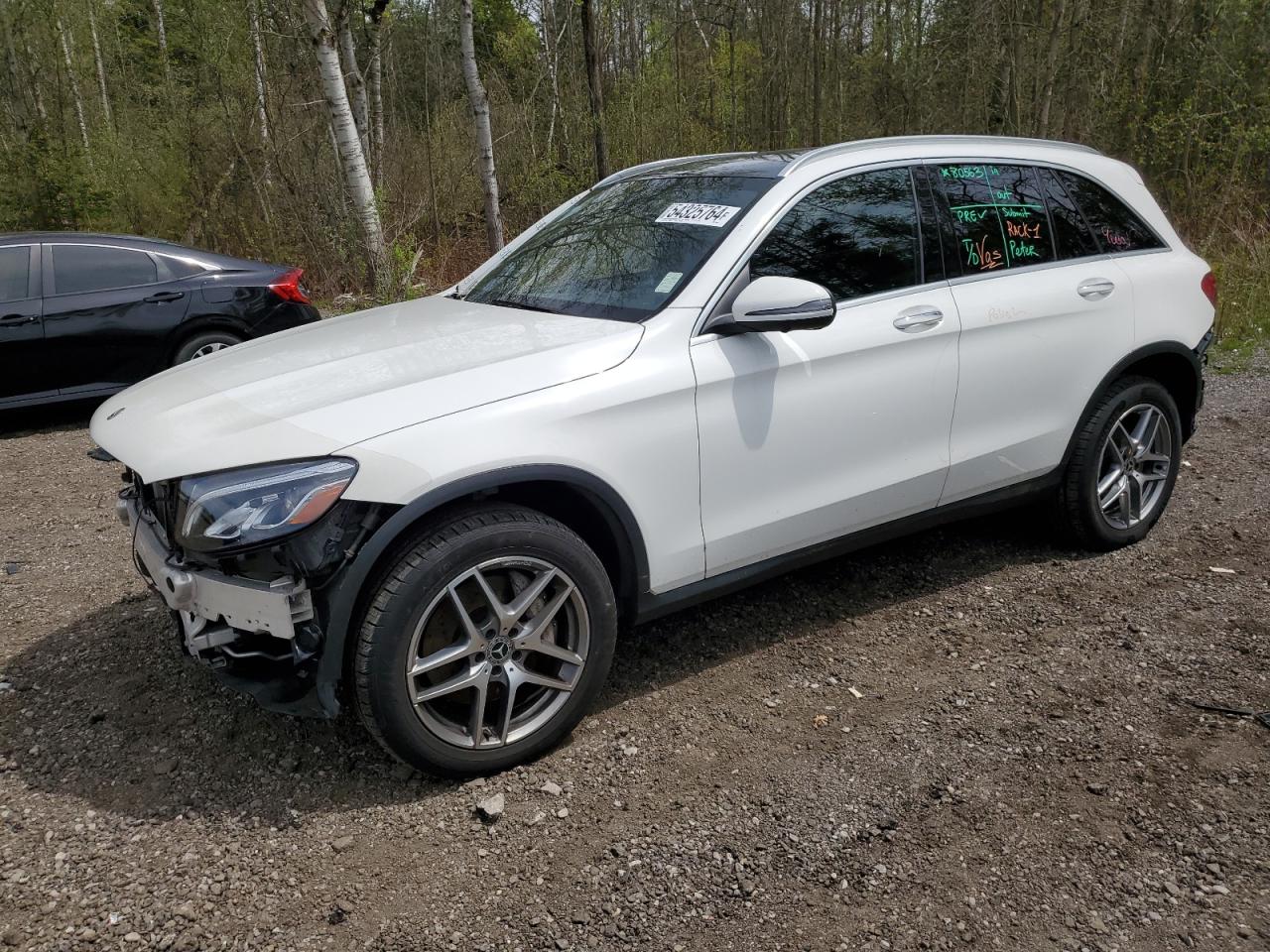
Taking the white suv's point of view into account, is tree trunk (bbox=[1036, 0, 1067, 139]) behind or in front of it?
behind

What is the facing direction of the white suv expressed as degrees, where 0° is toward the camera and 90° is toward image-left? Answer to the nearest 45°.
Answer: approximately 45°

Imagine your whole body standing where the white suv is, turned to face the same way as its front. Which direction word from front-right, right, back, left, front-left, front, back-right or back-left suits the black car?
right

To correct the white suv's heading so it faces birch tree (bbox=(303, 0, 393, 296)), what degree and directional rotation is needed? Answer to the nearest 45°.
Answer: approximately 135° to its right

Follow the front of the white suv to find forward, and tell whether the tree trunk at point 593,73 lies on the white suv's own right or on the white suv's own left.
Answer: on the white suv's own right

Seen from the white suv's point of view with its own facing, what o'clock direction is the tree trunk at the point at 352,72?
The tree trunk is roughly at 4 o'clock from the white suv.

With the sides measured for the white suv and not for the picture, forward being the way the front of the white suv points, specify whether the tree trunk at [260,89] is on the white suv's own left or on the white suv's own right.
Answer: on the white suv's own right

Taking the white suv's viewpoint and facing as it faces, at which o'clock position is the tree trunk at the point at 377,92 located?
The tree trunk is roughly at 4 o'clock from the white suv.
